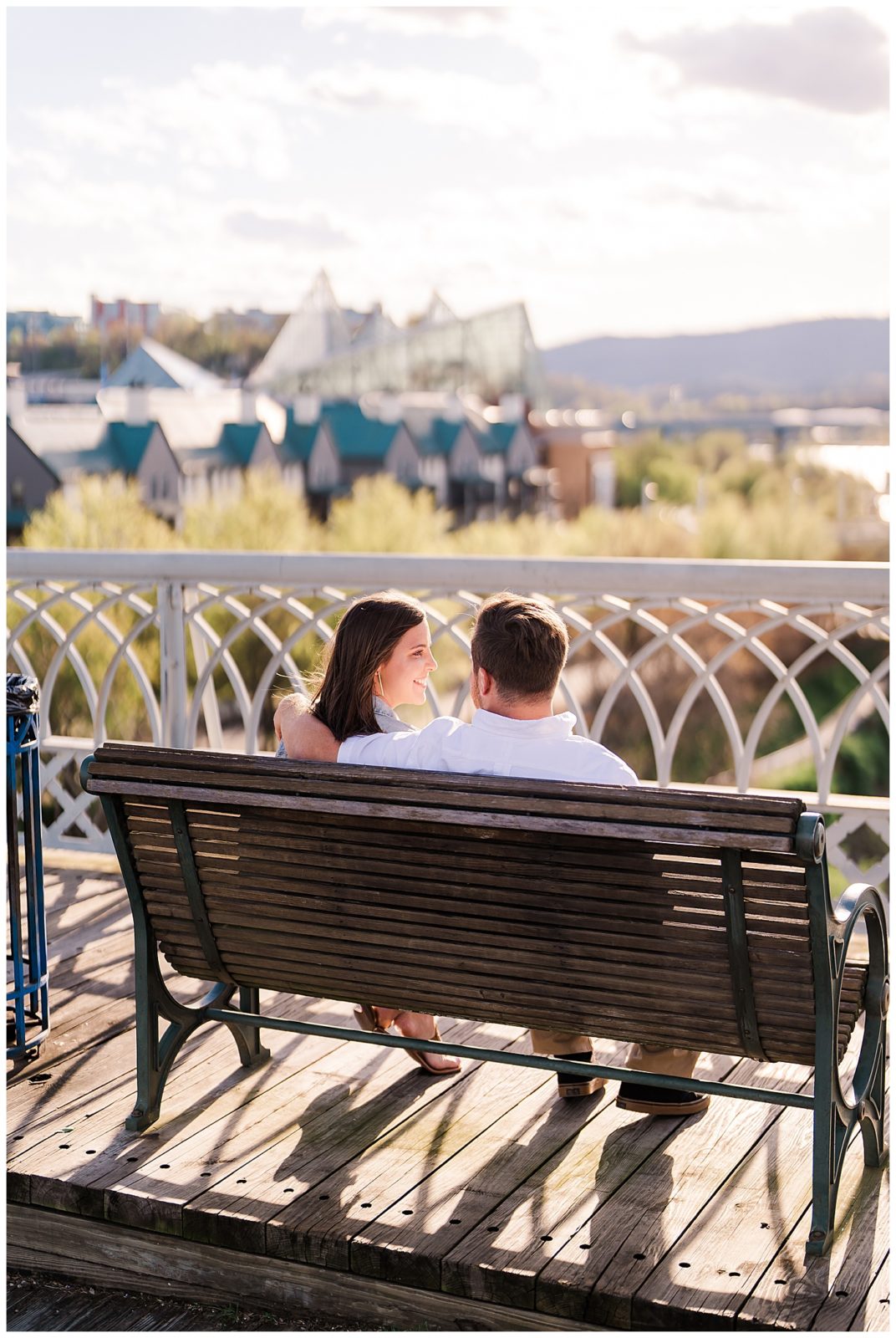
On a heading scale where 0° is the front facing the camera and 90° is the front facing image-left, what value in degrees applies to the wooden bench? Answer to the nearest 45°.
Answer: approximately 225°

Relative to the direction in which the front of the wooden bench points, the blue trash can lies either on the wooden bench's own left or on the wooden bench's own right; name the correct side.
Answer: on the wooden bench's own left

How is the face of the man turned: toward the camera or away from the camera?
away from the camera

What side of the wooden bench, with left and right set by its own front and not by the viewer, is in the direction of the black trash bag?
left
